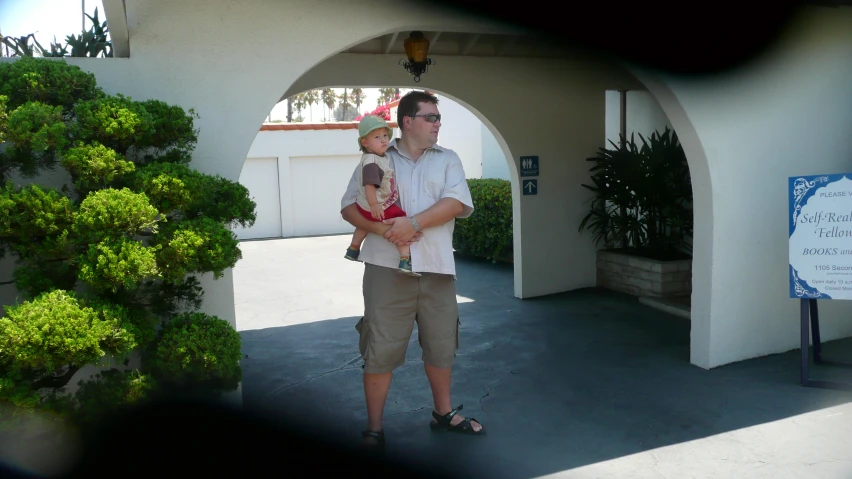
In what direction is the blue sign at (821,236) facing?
toward the camera

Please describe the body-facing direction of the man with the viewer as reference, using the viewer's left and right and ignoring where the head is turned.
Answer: facing the viewer

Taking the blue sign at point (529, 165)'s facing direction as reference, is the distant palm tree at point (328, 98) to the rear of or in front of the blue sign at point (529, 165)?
to the rear

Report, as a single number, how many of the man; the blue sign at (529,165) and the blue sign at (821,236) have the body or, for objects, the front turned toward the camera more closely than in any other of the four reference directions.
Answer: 3

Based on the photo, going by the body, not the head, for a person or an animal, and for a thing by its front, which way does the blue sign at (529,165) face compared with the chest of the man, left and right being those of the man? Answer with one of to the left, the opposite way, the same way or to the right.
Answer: the same way

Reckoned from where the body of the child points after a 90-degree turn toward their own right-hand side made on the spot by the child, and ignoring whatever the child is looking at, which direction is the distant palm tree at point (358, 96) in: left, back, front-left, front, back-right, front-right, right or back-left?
back-right

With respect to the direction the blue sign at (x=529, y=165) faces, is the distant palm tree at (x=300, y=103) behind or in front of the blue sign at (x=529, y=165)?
behind

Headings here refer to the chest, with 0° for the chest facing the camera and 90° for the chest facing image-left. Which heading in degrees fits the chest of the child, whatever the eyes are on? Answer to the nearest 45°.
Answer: approximately 315°

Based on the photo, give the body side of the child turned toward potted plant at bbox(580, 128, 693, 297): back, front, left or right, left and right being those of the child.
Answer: left

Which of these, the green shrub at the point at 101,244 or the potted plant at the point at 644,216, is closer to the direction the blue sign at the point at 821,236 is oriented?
the green shrub

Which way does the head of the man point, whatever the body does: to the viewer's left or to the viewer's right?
to the viewer's right

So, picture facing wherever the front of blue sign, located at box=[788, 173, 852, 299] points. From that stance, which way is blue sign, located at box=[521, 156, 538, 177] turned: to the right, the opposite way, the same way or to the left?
the same way

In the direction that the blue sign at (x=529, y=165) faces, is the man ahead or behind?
ahead

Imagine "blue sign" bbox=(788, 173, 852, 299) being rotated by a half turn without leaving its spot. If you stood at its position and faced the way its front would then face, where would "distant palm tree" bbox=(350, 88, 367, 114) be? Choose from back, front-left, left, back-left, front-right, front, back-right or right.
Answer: front-left

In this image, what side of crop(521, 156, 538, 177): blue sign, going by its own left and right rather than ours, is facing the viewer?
front

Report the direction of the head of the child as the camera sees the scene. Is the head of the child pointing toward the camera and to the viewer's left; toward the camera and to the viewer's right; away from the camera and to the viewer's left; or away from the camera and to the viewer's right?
toward the camera and to the viewer's right
